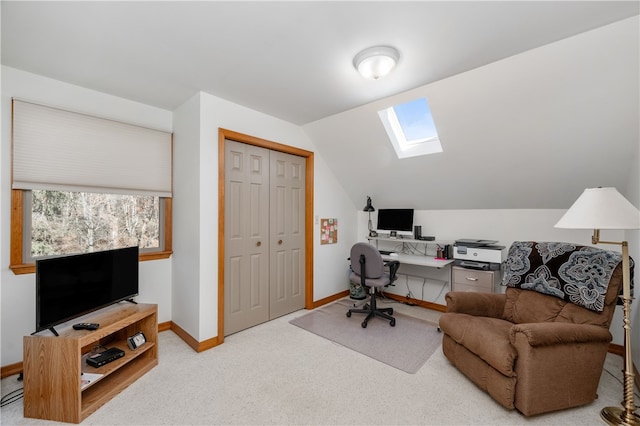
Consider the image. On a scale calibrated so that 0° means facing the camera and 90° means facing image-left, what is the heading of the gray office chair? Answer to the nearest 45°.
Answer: approximately 225°

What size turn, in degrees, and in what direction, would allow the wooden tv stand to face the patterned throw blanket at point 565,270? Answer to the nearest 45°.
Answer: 0° — it already faces it

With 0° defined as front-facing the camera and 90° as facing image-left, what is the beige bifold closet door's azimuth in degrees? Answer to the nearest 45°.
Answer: approximately 315°

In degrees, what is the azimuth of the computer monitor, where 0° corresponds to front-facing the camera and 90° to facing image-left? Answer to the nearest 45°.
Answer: approximately 0°

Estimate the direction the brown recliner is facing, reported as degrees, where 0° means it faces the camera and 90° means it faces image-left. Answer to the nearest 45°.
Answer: approximately 45°

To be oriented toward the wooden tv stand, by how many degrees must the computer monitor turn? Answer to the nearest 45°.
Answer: approximately 45° to its right

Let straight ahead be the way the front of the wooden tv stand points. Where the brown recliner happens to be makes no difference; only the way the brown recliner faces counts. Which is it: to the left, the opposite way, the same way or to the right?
the opposite way

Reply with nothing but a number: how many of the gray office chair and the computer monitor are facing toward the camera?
1
